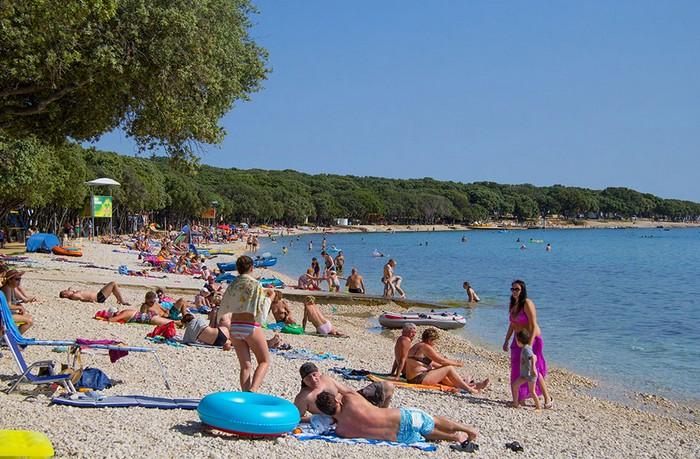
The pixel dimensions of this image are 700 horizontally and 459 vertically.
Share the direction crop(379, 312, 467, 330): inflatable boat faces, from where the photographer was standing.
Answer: facing to the right of the viewer

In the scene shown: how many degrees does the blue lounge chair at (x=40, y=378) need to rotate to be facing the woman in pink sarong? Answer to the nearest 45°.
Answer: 0° — it already faces them

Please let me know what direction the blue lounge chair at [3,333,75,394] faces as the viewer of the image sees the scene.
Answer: facing to the right of the viewer

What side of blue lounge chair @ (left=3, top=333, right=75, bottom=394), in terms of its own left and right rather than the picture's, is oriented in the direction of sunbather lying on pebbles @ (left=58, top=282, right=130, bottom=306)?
left

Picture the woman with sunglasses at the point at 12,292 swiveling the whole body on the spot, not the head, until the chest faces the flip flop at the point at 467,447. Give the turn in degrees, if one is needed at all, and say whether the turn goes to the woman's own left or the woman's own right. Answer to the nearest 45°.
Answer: approximately 45° to the woman's own right
